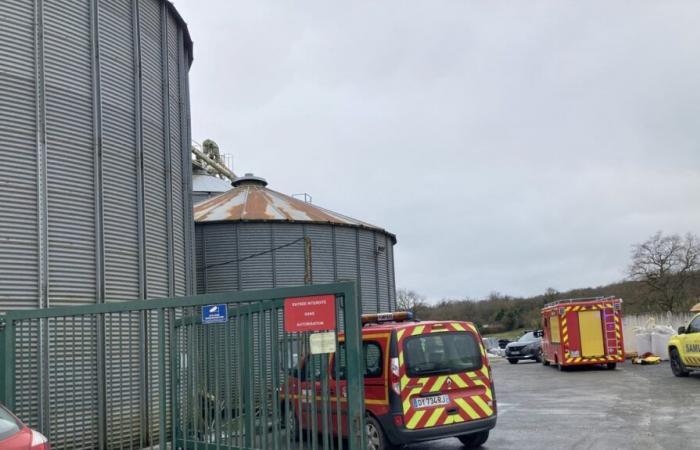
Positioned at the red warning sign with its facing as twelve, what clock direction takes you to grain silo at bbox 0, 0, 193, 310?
The grain silo is roughly at 5 o'clock from the red warning sign.

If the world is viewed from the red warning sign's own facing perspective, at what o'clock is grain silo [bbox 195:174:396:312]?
The grain silo is roughly at 6 o'clock from the red warning sign.

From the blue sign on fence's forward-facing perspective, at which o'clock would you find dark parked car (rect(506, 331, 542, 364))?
The dark parked car is roughly at 7 o'clock from the blue sign on fence.

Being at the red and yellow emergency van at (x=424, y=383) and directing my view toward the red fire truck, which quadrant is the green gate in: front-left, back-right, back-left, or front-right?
back-left

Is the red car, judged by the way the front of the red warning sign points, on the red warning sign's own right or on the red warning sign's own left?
on the red warning sign's own right

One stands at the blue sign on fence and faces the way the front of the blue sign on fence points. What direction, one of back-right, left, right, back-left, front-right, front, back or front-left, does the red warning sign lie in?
front-left

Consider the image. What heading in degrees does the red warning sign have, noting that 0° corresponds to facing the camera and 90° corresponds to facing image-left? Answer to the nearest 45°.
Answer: approximately 0°

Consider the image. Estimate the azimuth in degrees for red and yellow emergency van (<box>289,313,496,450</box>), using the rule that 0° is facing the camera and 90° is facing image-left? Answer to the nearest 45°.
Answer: approximately 135°
